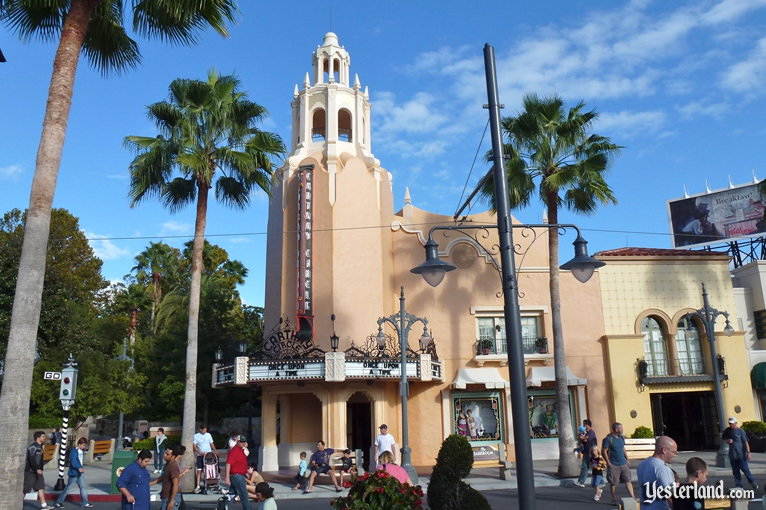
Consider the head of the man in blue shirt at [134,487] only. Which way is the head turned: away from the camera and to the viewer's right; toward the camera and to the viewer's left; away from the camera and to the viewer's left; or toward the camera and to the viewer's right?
toward the camera and to the viewer's right

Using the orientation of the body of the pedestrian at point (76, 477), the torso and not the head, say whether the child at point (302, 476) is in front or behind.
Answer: in front

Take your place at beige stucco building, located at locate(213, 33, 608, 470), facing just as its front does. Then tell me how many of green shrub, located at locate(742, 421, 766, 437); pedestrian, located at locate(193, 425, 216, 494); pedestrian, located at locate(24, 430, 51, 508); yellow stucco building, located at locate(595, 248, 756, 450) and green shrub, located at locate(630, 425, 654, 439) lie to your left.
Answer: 3

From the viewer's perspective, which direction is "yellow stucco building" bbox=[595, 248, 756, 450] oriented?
toward the camera

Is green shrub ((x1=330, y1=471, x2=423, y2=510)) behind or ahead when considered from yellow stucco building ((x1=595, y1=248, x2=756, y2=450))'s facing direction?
ahead

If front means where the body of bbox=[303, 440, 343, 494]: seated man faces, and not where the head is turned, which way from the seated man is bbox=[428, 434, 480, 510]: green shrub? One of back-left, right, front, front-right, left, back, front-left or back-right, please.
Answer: front

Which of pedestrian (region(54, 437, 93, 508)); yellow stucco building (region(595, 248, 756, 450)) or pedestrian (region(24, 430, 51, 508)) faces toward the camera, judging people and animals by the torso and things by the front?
the yellow stucco building

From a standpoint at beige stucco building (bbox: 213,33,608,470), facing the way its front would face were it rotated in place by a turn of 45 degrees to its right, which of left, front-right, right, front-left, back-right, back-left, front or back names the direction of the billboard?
back

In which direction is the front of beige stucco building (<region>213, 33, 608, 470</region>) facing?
toward the camera

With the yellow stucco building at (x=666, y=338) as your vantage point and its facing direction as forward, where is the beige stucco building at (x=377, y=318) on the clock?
the beige stucco building at (x=377, y=318) is roughly at 2 o'clock from the yellow stucco building at (x=666, y=338).

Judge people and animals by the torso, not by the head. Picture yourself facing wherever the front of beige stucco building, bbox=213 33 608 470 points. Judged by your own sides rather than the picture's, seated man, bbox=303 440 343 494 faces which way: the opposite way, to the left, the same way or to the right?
the same way
